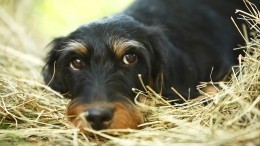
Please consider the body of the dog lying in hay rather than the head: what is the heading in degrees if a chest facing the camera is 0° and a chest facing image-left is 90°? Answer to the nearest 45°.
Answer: approximately 45°
